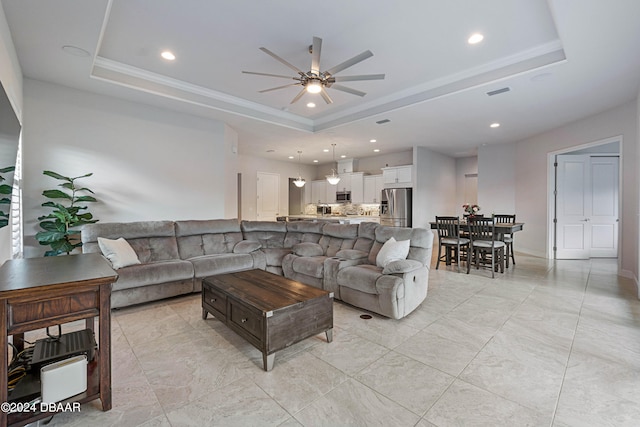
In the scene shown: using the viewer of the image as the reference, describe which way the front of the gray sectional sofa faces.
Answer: facing the viewer

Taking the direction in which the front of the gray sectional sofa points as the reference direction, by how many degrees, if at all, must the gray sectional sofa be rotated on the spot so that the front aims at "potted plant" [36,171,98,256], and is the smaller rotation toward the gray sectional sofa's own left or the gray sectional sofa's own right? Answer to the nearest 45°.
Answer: approximately 90° to the gray sectional sofa's own right

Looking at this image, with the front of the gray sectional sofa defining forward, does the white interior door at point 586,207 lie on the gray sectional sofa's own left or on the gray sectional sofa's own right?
on the gray sectional sofa's own left

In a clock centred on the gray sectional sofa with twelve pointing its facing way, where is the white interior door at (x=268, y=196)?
The white interior door is roughly at 6 o'clock from the gray sectional sofa.

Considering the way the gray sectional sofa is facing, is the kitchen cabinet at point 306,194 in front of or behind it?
behind

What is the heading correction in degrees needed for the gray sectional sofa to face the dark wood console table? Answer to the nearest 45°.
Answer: approximately 45° to its right

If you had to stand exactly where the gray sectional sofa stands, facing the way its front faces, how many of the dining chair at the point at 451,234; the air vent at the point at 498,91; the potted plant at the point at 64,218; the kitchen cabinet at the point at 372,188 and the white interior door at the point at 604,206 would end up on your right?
1

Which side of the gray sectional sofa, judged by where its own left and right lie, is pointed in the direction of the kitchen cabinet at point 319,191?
back

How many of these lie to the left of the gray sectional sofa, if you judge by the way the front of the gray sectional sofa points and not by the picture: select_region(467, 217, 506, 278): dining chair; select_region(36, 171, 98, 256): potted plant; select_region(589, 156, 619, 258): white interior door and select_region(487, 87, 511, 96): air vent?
3

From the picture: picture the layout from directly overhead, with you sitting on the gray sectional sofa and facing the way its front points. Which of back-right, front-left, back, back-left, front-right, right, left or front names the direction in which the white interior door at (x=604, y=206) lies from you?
left

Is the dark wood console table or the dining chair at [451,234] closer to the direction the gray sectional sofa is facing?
the dark wood console table

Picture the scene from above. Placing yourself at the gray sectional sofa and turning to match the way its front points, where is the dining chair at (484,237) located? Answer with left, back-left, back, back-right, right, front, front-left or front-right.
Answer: left

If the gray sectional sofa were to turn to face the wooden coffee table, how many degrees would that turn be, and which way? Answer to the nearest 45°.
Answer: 0° — it already faces it

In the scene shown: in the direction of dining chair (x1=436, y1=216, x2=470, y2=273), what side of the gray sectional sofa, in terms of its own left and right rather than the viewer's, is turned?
left

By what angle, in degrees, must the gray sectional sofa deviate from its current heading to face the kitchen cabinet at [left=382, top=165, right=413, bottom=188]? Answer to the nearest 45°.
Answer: approximately 135° to its left

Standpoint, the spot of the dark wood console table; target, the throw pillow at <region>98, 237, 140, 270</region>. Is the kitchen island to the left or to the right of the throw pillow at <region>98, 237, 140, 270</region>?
right
